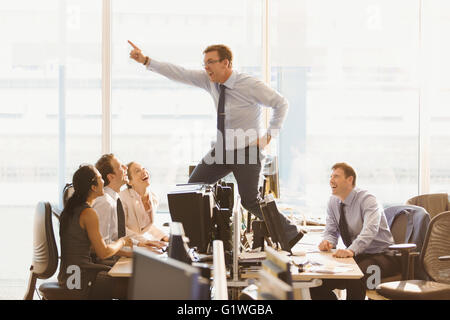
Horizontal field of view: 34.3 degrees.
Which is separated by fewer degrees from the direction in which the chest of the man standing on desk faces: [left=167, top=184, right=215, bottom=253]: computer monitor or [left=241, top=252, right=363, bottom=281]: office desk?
the computer monitor

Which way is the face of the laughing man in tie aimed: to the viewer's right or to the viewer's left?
to the viewer's left

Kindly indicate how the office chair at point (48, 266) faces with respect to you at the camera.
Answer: facing to the right of the viewer

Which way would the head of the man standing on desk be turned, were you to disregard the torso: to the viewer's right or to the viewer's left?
to the viewer's left

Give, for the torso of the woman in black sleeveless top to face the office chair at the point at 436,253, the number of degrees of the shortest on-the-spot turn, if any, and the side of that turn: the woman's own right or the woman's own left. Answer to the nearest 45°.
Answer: approximately 45° to the woman's own right
